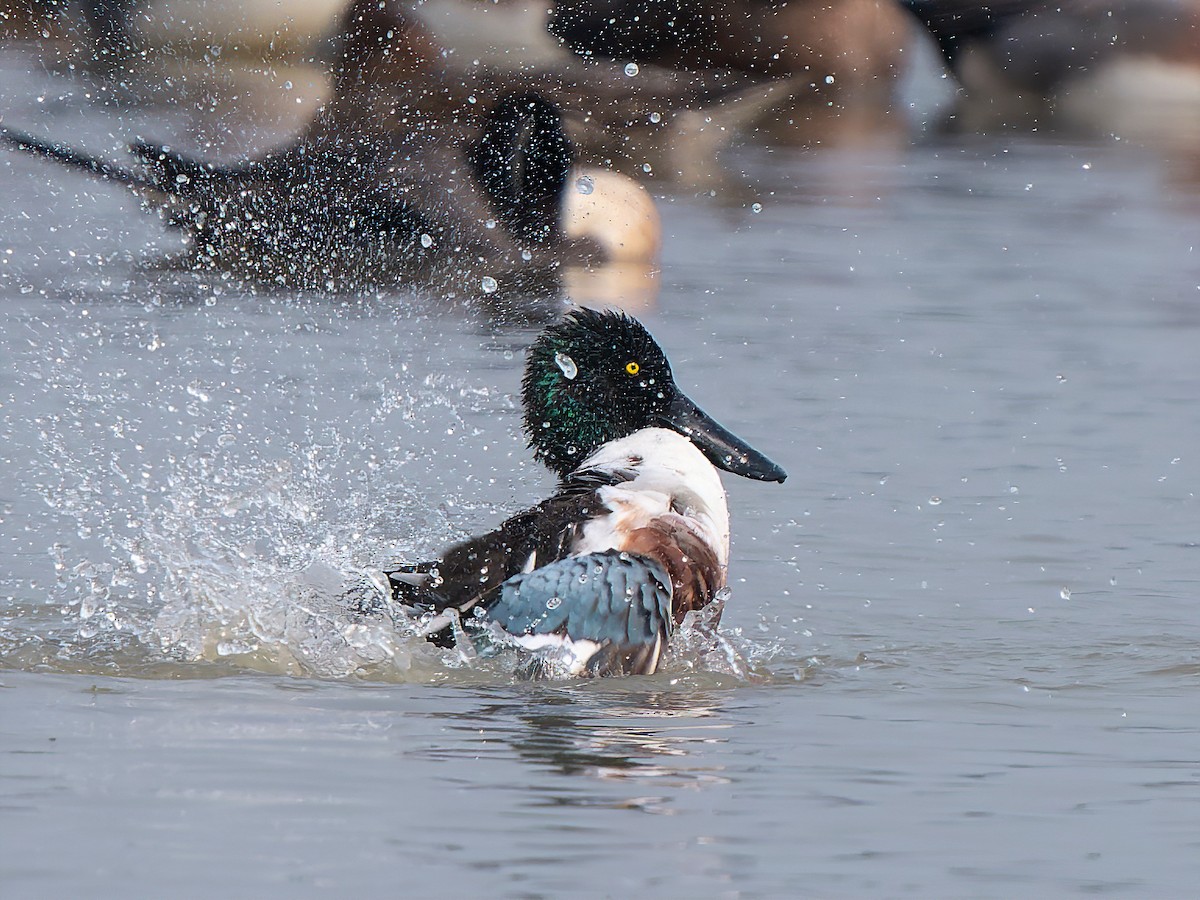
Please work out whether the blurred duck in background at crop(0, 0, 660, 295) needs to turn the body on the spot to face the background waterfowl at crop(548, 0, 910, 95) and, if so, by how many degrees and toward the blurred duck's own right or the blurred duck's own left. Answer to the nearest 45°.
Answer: approximately 45° to the blurred duck's own left

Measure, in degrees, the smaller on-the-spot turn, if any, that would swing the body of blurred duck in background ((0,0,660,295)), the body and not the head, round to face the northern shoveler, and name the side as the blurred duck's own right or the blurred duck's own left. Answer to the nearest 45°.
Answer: approximately 90° to the blurred duck's own right

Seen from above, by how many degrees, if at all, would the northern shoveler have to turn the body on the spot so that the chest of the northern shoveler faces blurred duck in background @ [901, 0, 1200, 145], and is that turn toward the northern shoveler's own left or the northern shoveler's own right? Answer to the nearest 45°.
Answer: approximately 90° to the northern shoveler's own left

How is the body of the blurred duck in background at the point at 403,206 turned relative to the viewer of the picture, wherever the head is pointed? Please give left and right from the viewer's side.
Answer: facing to the right of the viewer

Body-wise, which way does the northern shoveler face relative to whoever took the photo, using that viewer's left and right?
facing to the right of the viewer
